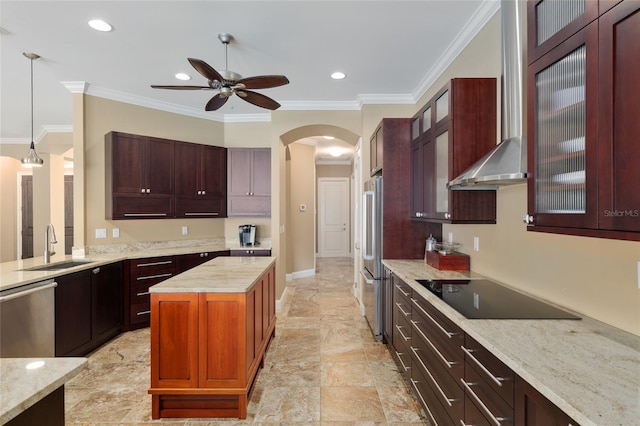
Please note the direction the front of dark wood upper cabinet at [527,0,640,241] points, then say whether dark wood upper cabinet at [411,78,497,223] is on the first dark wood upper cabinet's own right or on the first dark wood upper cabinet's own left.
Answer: on the first dark wood upper cabinet's own right

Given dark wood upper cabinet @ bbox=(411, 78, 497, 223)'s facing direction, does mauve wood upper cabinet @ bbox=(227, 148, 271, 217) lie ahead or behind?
ahead

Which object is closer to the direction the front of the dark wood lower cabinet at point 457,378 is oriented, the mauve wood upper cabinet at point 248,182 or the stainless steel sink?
the stainless steel sink

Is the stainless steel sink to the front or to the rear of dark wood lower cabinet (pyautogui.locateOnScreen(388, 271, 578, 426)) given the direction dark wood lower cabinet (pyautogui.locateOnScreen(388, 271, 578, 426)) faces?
to the front

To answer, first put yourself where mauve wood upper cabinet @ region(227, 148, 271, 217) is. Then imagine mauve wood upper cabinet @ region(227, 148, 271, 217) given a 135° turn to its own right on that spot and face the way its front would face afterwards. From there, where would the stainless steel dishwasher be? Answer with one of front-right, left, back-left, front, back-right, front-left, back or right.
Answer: left

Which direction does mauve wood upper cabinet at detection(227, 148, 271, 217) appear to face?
toward the camera

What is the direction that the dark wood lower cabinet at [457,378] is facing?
to the viewer's left

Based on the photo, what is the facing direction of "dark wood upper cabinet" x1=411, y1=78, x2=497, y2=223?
to the viewer's left

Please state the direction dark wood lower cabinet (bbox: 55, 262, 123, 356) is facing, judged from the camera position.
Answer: facing the viewer and to the right of the viewer

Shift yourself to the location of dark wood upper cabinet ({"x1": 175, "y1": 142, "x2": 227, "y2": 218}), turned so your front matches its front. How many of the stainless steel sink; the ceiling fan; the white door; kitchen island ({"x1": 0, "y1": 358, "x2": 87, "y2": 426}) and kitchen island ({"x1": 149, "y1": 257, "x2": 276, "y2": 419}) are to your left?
1

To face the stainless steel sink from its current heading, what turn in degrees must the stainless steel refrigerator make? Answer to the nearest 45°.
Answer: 0° — it already faces it

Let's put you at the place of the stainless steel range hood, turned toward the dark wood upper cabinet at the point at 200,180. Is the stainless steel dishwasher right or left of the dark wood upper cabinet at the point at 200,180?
left

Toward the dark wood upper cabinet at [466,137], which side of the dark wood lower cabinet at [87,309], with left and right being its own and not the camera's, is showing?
front

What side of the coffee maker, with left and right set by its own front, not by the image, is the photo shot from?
front

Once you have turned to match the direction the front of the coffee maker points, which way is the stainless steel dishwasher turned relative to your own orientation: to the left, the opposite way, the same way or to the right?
to the left

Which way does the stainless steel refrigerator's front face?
to the viewer's left

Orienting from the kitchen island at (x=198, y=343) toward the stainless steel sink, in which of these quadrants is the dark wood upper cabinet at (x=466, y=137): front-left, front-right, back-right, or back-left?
back-right
